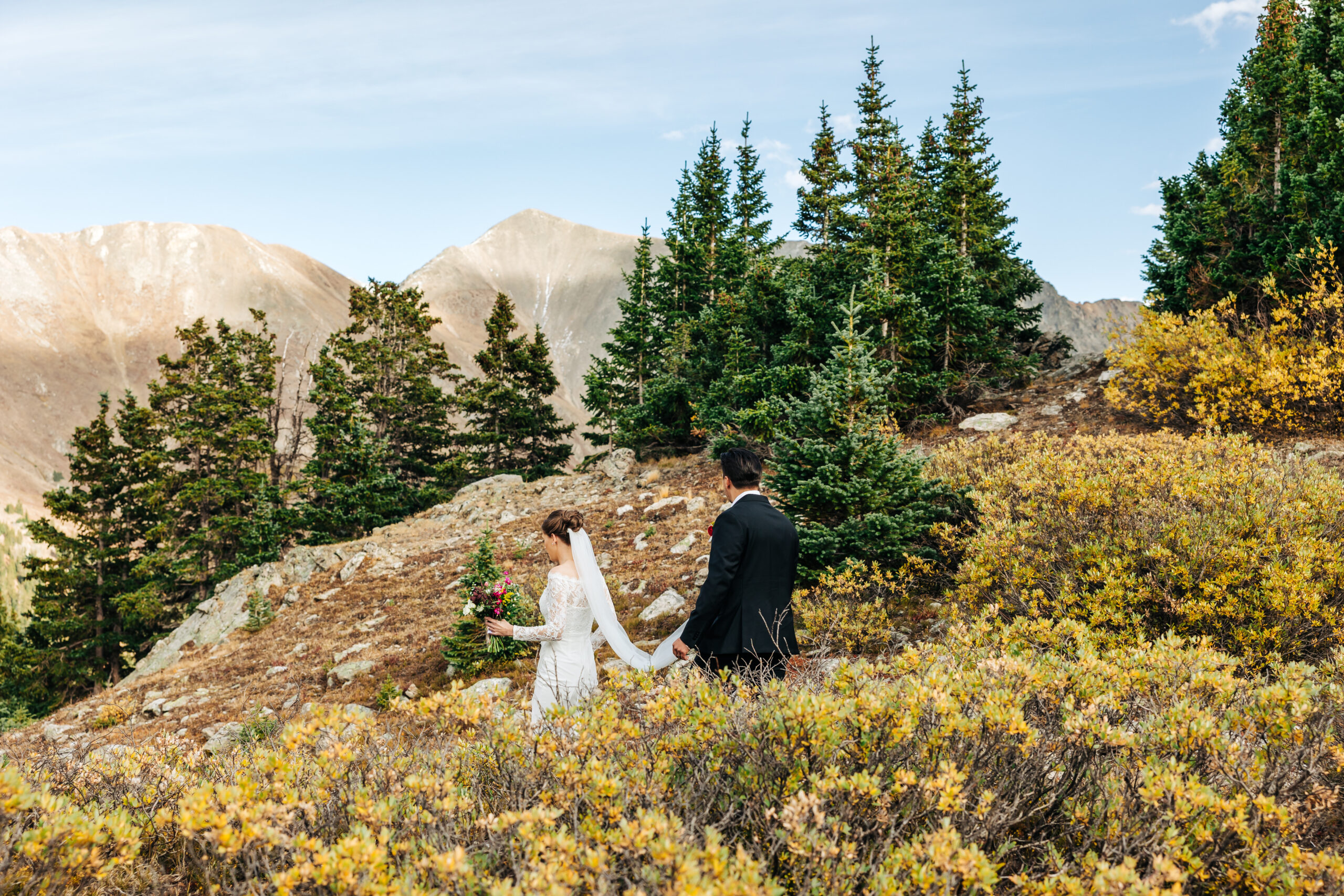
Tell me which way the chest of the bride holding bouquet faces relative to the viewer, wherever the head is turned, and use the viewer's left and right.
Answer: facing away from the viewer and to the left of the viewer

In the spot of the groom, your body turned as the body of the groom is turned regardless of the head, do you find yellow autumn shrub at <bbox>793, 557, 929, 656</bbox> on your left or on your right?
on your right

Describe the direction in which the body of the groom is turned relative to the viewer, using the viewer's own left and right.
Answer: facing away from the viewer and to the left of the viewer

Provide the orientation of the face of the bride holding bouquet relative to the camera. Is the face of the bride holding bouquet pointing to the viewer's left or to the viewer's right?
to the viewer's left
